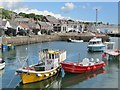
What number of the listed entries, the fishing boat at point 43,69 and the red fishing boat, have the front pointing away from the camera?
0

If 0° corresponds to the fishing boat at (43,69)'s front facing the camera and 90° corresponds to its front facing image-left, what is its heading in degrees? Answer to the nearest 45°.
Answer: approximately 45°
